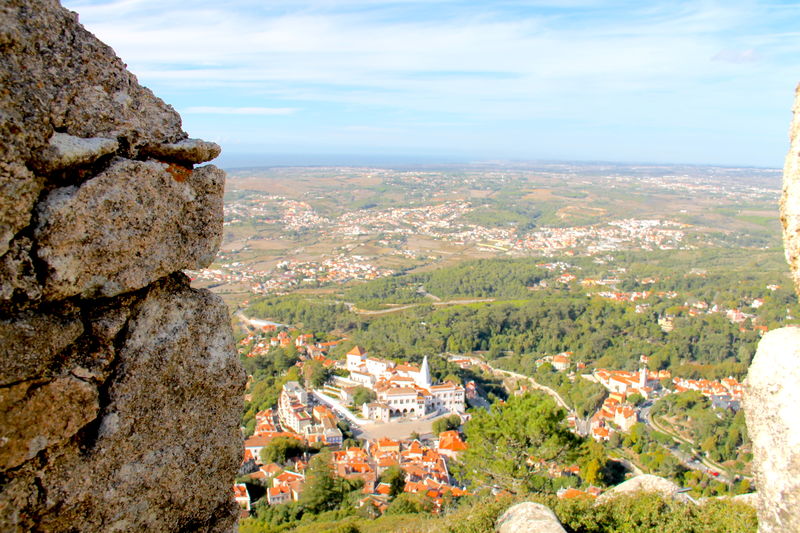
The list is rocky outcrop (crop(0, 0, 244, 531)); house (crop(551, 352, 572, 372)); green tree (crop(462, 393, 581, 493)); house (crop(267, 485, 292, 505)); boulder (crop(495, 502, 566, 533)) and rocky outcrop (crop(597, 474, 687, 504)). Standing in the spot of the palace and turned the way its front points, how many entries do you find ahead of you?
5

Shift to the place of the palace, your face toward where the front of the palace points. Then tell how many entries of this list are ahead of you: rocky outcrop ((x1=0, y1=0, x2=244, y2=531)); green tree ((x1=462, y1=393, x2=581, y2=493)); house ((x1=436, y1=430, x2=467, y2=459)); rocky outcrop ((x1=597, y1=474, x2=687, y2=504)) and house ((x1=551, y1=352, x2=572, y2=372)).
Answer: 4

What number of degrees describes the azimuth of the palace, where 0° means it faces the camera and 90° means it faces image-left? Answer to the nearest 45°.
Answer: approximately 0°

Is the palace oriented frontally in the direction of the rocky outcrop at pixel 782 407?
yes

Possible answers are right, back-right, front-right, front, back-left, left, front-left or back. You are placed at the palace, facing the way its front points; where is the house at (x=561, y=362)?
back-left

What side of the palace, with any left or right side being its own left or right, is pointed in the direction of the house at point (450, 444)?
front

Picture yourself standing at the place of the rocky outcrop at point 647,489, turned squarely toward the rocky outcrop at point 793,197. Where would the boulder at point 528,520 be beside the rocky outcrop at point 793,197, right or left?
right

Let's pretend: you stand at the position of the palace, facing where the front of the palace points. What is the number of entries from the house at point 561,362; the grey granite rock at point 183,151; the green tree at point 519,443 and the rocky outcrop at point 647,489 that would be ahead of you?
3

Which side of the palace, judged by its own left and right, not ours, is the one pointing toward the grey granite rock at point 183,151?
front

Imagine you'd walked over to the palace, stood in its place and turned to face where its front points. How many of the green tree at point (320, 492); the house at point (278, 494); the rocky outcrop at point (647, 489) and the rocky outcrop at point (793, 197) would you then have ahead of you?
4

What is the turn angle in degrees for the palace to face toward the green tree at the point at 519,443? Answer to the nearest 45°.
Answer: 0° — it already faces it

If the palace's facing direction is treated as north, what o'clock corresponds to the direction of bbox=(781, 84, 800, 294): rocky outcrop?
The rocky outcrop is roughly at 12 o'clock from the palace.
